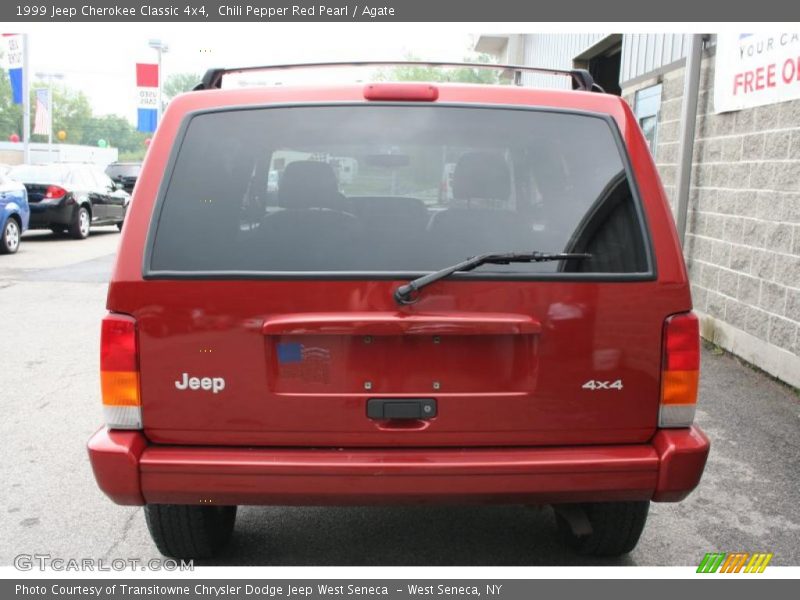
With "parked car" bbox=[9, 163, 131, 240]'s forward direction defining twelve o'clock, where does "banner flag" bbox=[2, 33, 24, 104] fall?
The banner flag is roughly at 10 o'clock from the parked car.

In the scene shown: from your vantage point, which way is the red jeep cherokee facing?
away from the camera

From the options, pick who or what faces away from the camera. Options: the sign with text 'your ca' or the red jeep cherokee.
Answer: the red jeep cherokee

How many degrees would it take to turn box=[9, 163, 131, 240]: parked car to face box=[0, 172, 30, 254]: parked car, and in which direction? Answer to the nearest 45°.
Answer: approximately 135° to its right

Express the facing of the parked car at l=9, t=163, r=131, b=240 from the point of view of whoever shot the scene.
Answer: facing away from the viewer and to the right of the viewer

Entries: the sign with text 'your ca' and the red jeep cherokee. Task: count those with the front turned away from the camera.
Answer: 1

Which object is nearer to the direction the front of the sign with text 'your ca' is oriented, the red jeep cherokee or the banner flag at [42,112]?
the red jeep cherokee

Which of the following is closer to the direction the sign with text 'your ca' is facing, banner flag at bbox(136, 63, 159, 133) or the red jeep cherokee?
the red jeep cherokee

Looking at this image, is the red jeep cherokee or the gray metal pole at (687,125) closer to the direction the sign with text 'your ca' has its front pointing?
the red jeep cherokee

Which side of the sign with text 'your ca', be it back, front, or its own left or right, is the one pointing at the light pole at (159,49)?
right

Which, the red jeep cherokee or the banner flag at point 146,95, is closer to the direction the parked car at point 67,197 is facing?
the banner flag

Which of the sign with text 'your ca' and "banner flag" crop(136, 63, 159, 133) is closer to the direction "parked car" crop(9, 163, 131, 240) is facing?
the banner flag
